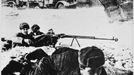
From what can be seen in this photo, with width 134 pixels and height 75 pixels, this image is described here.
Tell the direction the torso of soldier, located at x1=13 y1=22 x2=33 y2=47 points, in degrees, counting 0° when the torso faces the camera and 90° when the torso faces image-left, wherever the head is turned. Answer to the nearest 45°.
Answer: approximately 315°
